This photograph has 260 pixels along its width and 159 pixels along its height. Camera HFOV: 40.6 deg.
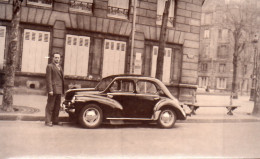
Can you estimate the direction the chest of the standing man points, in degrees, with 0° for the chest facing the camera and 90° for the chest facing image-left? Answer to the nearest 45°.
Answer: approximately 315°

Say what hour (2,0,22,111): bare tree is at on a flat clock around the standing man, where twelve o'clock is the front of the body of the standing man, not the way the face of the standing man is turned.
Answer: The bare tree is roughly at 5 o'clock from the standing man.
